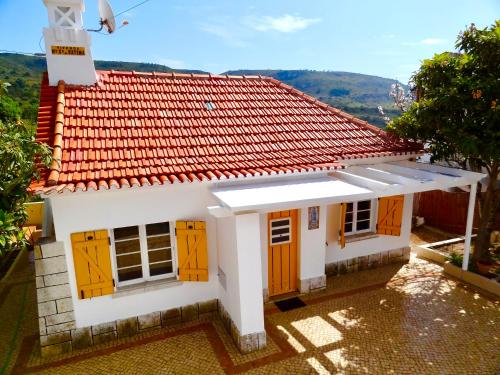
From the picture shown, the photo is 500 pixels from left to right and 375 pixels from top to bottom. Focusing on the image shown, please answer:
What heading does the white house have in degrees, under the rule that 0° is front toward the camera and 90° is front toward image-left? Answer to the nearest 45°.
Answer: approximately 315°

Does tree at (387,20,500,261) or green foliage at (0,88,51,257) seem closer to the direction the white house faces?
the tree

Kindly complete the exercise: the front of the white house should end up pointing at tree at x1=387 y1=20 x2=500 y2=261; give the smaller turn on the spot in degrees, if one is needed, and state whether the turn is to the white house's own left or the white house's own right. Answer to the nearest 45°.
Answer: approximately 45° to the white house's own left
